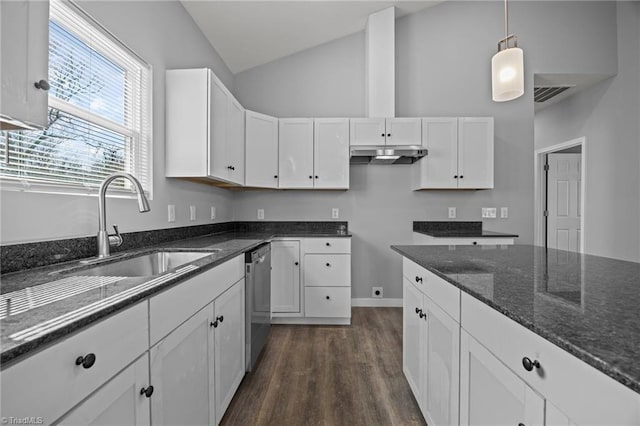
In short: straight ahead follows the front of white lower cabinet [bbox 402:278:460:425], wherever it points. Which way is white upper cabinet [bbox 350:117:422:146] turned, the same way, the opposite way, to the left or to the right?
to the left

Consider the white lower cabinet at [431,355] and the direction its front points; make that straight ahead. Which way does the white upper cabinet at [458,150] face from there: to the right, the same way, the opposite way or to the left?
to the left

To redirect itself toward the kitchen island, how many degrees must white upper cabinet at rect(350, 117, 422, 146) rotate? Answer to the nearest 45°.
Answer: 0° — it already faces it

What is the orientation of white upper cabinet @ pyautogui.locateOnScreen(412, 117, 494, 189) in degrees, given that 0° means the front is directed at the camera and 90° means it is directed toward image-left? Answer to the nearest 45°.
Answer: approximately 0°

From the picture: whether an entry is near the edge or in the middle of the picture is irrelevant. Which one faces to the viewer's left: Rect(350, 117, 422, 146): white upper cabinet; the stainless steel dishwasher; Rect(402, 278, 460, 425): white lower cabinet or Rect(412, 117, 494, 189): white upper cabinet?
the white lower cabinet

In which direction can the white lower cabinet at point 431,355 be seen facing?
to the viewer's left

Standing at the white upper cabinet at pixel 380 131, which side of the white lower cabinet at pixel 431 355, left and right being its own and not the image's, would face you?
right

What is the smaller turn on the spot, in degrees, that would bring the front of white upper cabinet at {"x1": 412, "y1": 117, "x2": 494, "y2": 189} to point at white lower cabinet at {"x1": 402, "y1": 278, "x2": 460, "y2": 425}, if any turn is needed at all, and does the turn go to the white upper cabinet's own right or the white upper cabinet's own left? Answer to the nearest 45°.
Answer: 0° — it already faces it

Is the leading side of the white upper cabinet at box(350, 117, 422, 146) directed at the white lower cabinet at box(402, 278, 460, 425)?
yes

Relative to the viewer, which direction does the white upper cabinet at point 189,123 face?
to the viewer's right
